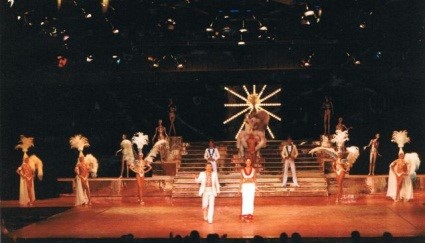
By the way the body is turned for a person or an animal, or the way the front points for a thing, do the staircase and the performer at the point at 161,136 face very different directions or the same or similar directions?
same or similar directions

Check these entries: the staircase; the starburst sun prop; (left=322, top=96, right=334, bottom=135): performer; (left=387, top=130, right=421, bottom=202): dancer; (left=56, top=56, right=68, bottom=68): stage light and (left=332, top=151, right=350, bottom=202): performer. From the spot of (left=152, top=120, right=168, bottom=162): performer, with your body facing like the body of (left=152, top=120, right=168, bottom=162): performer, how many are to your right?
1

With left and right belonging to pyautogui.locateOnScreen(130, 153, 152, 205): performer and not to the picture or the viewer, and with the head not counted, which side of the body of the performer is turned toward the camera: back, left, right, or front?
front

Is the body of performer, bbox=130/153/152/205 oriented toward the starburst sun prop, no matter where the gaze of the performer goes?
no

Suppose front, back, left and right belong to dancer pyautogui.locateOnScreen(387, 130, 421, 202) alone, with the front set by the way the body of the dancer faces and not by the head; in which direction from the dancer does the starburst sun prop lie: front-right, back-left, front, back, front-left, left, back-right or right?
back-right

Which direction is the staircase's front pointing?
toward the camera

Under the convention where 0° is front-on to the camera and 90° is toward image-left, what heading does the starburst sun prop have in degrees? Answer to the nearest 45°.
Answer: approximately 0°

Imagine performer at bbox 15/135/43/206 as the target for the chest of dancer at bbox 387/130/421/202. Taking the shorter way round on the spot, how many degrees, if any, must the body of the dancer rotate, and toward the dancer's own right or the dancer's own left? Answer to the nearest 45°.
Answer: approximately 90° to the dancer's own right

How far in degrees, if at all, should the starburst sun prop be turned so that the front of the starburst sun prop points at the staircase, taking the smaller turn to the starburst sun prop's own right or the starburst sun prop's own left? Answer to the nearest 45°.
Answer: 0° — it already faces it

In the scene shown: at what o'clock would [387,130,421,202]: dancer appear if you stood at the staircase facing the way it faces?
The dancer is roughly at 10 o'clock from the staircase.

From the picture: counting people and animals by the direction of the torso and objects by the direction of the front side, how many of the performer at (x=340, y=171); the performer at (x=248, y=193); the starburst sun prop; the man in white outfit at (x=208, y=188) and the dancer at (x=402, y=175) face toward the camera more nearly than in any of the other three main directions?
5

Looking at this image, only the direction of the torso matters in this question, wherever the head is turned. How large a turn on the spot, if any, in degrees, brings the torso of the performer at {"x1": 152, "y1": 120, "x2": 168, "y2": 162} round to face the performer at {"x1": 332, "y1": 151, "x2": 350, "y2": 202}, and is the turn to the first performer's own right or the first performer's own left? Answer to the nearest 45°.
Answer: approximately 45° to the first performer's own left

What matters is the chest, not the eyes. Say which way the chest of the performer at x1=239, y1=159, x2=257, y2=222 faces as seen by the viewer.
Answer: toward the camera

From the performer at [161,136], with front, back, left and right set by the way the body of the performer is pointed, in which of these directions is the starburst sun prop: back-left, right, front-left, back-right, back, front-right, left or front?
back-left

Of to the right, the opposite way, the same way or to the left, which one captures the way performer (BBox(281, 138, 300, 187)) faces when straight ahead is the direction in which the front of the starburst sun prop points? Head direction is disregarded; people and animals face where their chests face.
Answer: the same way

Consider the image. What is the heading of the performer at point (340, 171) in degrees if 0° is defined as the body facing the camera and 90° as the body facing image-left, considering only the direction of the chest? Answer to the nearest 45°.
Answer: approximately 0°

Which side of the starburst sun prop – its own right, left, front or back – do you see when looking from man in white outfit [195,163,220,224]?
front

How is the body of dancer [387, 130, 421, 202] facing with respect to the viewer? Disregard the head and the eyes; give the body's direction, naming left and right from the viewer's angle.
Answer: facing the viewer

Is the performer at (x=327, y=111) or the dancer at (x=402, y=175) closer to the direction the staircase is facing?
the dancer

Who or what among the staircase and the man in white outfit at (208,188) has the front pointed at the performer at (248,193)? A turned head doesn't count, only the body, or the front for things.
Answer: the staircase
